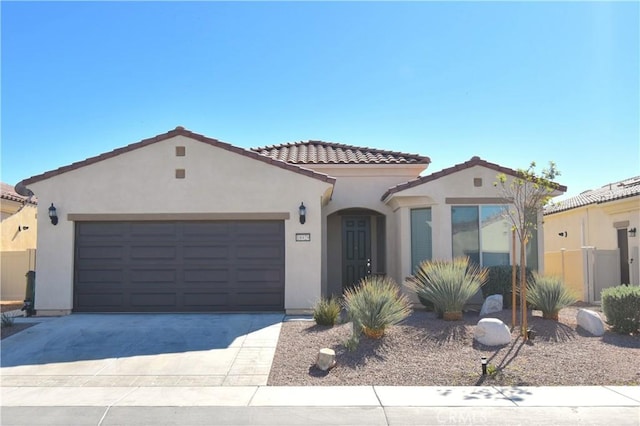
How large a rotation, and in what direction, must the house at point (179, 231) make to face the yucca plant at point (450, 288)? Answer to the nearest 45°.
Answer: approximately 90° to its left

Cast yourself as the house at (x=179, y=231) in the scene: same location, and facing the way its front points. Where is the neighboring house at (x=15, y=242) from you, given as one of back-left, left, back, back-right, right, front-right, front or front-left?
back-right

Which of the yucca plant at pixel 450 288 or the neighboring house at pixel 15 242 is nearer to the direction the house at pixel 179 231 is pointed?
the yucca plant

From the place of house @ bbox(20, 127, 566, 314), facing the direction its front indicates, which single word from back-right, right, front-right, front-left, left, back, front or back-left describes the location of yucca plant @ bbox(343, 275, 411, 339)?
front-left

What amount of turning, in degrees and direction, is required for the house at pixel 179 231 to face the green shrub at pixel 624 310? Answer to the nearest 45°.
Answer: approximately 90° to its left

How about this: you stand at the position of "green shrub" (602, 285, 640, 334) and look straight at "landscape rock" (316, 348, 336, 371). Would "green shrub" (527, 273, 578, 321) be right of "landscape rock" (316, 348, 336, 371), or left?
right

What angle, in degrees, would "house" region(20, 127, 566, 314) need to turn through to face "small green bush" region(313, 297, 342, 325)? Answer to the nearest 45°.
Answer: approximately 45° to its left

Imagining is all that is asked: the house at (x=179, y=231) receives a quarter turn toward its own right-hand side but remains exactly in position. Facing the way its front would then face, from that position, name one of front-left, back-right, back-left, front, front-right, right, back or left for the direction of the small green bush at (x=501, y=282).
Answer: back

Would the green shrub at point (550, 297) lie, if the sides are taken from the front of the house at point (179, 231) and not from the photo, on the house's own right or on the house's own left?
on the house's own left

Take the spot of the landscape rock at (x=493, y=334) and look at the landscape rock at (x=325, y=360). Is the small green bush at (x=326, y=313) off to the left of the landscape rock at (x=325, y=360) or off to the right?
right

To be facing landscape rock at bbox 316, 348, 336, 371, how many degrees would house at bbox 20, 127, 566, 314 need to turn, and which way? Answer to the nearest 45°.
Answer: approximately 45° to its left

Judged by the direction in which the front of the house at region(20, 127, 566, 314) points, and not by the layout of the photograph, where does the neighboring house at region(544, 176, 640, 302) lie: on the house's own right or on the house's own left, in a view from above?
on the house's own left

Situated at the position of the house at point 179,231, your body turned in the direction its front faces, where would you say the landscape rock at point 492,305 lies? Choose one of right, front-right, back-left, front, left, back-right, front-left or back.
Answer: left

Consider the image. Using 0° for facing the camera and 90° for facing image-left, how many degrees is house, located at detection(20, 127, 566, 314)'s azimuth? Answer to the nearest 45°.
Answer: approximately 0°
